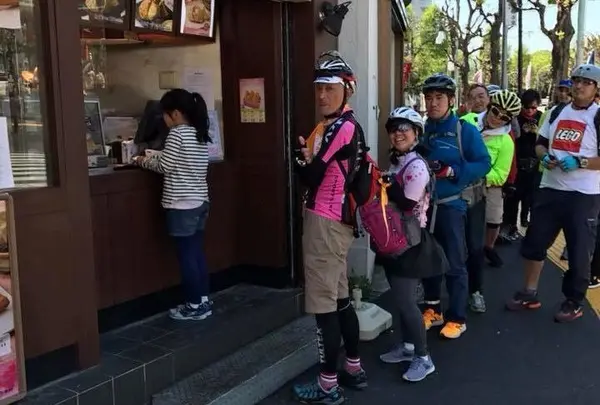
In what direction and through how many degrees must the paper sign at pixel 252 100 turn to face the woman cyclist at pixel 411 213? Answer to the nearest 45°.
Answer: approximately 45° to its left

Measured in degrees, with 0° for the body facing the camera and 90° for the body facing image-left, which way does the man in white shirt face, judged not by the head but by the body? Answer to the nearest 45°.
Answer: approximately 45°

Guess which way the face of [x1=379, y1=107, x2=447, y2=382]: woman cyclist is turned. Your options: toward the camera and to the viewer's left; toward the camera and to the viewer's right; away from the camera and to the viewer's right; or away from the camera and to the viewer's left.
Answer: toward the camera and to the viewer's left

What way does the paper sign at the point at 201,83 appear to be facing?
toward the camera

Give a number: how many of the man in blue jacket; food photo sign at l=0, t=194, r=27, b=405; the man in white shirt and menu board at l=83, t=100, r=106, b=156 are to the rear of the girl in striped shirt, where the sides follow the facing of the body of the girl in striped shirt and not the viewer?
2

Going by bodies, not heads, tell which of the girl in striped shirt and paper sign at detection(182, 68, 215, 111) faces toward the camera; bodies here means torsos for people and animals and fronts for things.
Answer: the paper sign

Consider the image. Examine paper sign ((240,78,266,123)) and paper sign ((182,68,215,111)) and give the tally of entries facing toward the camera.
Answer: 2

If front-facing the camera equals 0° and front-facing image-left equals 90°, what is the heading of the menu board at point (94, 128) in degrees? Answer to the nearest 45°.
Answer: approximately 315°

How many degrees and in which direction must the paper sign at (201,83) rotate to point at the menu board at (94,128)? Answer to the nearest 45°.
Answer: approximately 45° to its right

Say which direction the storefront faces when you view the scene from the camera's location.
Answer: facing the viewer and to the right of the viewer

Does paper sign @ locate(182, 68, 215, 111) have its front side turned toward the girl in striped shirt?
yes

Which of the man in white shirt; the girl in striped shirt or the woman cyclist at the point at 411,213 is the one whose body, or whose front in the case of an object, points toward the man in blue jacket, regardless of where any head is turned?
the man in white shirt

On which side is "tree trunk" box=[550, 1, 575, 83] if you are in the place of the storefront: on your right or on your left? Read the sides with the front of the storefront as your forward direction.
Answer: on your left

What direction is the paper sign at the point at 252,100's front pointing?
toward the camera

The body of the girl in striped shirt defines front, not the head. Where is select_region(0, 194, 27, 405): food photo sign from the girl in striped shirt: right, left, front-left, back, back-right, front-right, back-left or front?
front-left

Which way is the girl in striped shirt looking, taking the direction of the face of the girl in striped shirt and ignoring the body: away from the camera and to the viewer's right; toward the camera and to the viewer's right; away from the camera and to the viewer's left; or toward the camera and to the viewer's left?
away from the camera and to the viewer's left
